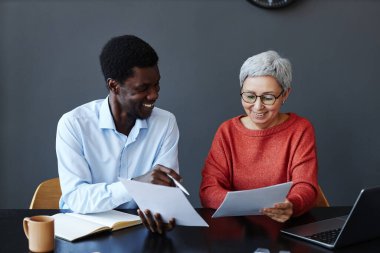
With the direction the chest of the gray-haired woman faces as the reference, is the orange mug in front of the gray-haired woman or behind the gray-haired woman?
in front

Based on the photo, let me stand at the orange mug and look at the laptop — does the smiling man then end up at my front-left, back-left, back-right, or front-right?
front-left

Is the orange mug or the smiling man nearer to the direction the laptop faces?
the smiling man

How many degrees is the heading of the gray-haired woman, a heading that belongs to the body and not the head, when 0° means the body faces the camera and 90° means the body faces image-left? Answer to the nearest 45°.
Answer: approximately 0°

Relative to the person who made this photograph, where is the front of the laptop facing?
facing away from the viewer and to the left of the viewer

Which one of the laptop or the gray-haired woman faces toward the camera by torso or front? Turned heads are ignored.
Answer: the gray-haired woman

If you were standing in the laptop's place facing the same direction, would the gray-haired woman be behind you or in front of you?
in front

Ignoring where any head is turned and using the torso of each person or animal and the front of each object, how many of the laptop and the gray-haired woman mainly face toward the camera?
1

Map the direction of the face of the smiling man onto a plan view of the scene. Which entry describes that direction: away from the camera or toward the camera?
toward the camera

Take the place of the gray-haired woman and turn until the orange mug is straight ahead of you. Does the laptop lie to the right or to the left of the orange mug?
left

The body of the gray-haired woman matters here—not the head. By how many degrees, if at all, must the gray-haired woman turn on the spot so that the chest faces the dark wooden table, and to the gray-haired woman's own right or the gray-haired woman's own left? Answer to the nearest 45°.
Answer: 0° — they already face it
